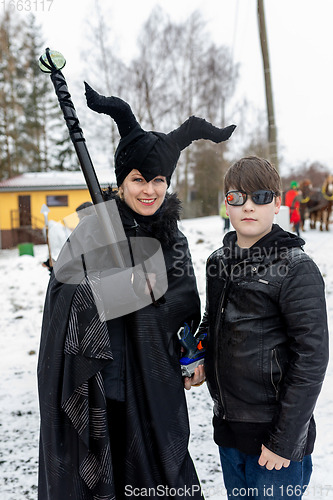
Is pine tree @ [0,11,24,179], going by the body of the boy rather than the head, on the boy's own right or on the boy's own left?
on the boy's own right

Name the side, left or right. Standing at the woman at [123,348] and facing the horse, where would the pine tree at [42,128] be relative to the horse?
left

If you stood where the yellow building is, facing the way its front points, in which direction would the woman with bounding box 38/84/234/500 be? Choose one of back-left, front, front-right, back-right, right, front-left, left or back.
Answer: front

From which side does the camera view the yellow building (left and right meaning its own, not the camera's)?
front

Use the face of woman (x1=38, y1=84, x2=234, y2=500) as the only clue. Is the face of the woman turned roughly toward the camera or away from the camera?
toward the camera

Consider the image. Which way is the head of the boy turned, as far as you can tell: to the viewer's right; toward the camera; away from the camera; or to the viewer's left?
toward the camera

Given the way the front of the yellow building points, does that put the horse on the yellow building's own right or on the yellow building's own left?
on the yellow building's own left

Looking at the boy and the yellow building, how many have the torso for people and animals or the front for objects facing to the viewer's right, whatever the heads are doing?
0

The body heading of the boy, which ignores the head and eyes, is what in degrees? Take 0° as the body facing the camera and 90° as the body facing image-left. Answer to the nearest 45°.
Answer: approximately 45°

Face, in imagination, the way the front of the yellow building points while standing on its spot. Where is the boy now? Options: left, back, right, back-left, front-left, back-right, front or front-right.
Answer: front

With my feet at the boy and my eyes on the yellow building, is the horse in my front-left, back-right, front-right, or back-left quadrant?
front-right

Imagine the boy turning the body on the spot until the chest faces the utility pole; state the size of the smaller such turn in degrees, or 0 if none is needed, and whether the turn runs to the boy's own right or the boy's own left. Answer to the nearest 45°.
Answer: approximately 135° to the boy's own right
